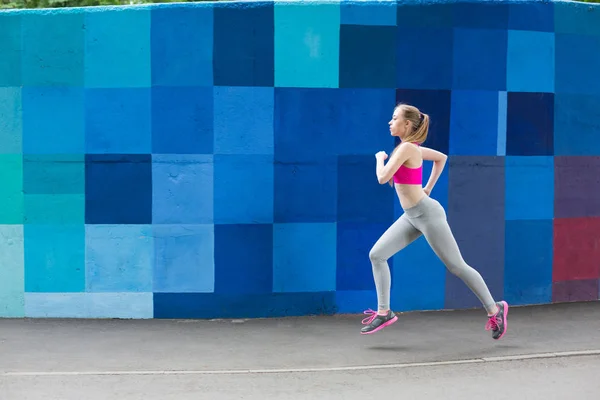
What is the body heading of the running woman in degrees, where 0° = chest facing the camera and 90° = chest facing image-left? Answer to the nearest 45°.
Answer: approximately 90°

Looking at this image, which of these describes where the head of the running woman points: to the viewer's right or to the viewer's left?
to the viewer's left
